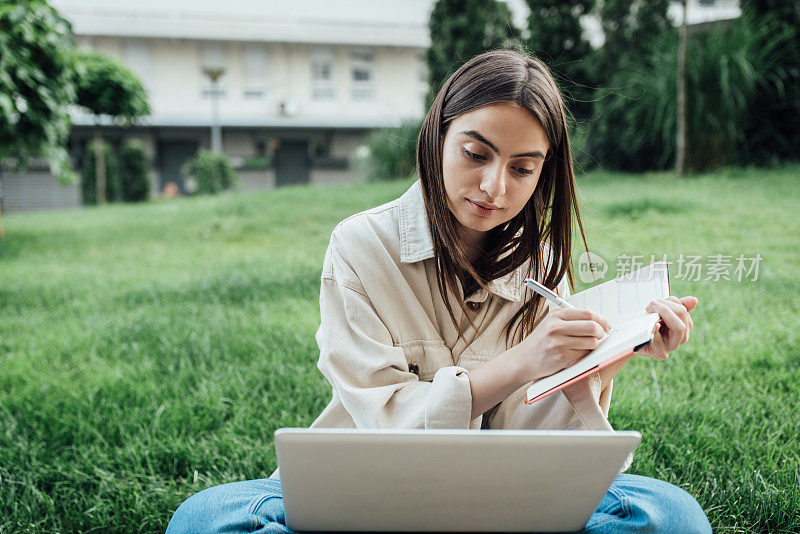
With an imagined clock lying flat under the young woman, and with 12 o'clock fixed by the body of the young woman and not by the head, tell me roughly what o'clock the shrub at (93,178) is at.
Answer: The shrub is roughly at 5 o'clock from the young woman.

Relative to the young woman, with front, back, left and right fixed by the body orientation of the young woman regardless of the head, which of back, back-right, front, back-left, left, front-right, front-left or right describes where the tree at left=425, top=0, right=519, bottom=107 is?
back

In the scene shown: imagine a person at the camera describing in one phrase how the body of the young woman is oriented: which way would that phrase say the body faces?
toward the camera

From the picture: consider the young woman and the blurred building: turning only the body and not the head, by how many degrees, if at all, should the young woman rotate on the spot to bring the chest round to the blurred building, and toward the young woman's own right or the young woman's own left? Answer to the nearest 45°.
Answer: approximately 180°

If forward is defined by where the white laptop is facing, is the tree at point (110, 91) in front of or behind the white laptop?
in front

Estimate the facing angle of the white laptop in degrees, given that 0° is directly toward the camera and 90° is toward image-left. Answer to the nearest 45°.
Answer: approximately 180°

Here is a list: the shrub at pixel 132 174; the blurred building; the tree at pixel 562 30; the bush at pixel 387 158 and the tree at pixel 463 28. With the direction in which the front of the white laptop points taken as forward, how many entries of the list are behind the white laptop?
0

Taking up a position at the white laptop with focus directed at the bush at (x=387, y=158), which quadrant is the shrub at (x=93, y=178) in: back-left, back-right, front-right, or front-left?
front-left

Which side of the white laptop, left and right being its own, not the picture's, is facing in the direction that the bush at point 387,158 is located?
front

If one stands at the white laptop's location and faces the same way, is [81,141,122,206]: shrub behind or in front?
in front

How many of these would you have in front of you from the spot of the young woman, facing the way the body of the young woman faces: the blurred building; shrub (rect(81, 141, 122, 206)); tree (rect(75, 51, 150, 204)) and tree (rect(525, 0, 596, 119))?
0

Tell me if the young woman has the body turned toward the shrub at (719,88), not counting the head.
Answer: no

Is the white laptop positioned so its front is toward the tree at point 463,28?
yes

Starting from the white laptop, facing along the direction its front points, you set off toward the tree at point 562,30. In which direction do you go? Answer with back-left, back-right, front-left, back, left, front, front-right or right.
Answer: front

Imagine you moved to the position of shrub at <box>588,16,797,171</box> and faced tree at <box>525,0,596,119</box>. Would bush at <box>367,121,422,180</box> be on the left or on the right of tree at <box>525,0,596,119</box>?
left

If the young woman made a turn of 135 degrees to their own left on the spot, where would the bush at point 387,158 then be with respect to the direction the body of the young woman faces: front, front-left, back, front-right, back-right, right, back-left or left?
front-left

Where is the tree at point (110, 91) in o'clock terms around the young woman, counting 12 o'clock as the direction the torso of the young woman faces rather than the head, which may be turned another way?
The tree is roughly at 5 o'clock from the young woman.

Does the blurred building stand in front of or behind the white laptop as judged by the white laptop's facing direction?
in front
